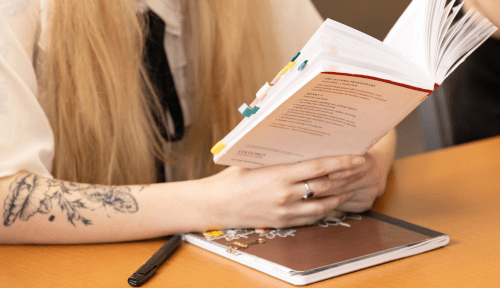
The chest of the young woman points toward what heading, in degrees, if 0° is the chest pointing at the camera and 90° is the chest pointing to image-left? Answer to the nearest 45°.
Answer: approximately 315°

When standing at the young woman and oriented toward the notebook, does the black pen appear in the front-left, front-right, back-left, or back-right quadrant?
front-right
